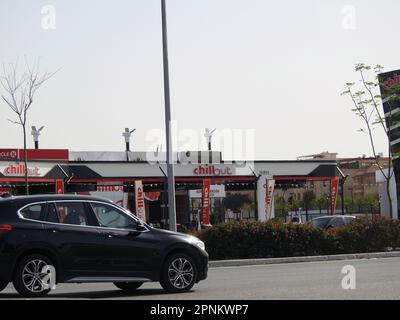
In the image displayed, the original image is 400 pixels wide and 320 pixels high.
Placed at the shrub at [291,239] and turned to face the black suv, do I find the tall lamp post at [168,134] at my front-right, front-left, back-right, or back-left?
front-right

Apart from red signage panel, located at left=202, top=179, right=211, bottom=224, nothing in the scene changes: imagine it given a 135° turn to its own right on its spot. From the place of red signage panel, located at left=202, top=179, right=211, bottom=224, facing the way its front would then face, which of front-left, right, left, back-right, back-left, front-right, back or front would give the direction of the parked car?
back

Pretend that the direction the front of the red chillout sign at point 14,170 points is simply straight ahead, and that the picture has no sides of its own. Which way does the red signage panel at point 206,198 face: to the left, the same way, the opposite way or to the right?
the same way

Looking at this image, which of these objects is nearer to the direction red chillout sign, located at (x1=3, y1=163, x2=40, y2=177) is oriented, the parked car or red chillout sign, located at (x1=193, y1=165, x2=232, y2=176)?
the parked car

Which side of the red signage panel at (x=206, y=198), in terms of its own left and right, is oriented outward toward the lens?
front

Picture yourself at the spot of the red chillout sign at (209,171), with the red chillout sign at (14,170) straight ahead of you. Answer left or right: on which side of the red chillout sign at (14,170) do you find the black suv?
left

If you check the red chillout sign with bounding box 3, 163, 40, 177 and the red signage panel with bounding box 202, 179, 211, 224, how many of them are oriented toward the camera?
2

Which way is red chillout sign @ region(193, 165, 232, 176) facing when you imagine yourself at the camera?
facing the viewer

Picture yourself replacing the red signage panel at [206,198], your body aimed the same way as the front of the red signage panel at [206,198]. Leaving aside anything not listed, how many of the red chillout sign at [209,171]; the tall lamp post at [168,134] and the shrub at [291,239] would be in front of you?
2

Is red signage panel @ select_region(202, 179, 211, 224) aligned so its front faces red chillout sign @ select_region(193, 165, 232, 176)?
no

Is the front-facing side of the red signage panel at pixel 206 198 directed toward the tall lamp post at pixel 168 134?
yes

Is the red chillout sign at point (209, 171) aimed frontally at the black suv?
yes

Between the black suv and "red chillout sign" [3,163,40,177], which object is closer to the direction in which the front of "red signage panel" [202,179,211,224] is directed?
the black suv

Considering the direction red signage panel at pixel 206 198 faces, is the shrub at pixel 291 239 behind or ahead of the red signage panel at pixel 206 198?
ahead

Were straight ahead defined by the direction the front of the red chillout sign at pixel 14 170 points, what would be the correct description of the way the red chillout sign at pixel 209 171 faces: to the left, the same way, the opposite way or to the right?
the same way

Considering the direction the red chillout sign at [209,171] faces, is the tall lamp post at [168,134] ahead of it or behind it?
ahead
